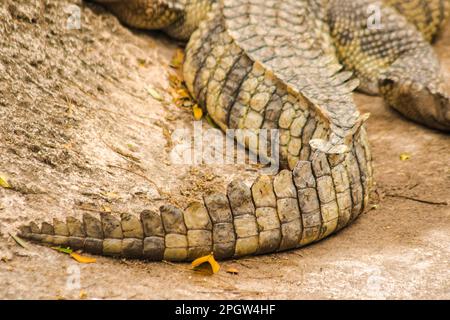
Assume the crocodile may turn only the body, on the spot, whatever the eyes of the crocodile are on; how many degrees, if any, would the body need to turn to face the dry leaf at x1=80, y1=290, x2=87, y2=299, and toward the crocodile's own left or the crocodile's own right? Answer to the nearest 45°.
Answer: approximately 135° to the crocodile's own left

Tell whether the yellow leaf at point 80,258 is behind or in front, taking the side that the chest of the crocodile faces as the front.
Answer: behind

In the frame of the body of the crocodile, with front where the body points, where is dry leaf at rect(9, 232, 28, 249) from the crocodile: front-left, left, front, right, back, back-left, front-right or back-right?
back-left

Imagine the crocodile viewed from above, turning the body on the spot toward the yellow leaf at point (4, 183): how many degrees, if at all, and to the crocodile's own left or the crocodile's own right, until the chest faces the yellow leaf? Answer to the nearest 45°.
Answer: approximately 135° to the crocodile's own left

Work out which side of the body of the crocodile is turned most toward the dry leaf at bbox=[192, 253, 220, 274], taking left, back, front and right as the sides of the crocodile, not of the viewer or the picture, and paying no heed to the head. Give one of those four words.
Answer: back

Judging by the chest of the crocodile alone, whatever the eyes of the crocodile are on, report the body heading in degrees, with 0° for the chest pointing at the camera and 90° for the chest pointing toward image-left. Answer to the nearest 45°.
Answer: approximately 180°
